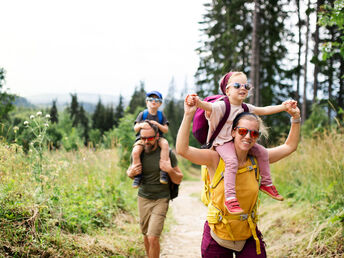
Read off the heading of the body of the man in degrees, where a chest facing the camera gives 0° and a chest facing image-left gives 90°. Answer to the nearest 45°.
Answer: approximately 0°

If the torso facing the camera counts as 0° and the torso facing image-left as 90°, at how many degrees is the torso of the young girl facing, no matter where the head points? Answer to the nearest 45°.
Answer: approximately 315°

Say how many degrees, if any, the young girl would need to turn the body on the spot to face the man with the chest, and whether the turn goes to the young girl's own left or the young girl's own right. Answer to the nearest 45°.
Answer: approximately 180°

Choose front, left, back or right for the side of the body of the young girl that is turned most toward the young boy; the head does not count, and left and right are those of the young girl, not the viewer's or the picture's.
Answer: back

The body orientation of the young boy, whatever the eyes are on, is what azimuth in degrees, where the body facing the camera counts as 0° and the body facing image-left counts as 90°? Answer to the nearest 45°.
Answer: approximately 0°

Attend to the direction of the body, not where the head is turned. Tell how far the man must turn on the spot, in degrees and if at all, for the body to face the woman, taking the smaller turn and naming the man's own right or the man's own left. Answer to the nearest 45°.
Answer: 0° — they already face them
